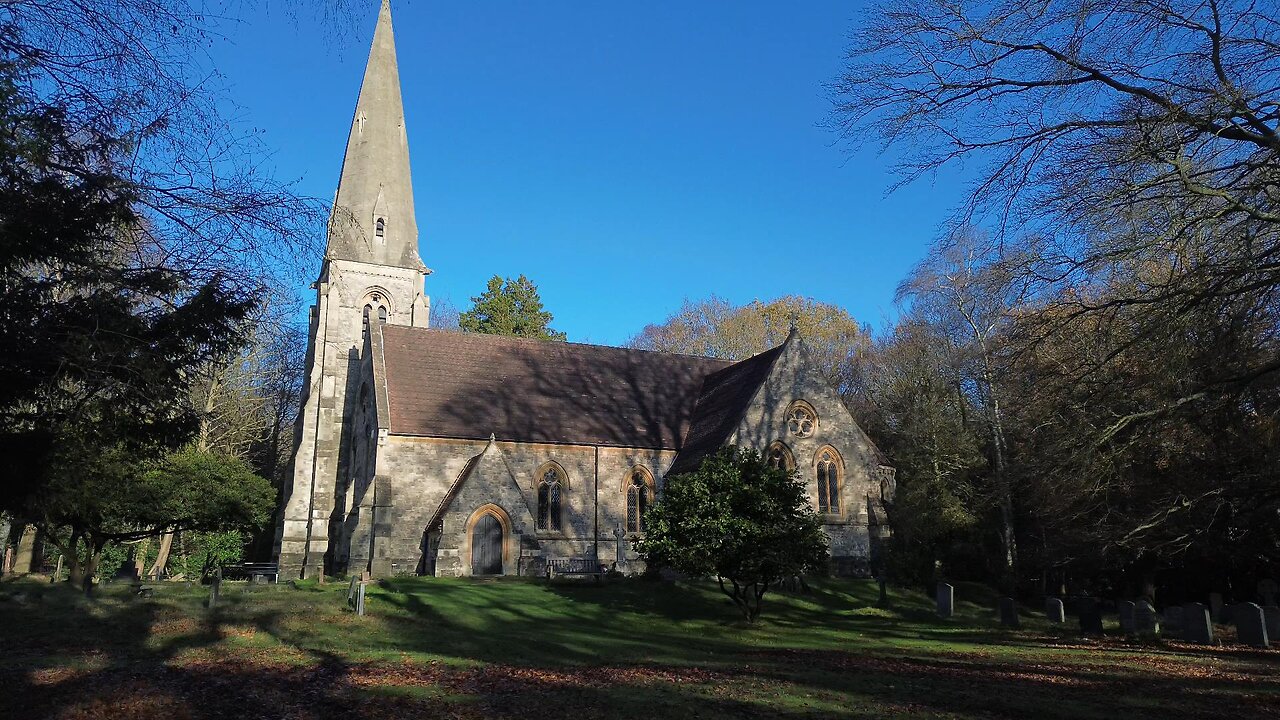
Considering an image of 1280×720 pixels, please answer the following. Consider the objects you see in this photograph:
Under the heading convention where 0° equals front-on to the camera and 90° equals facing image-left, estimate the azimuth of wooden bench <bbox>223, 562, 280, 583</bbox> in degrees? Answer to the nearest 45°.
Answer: approximately 0°

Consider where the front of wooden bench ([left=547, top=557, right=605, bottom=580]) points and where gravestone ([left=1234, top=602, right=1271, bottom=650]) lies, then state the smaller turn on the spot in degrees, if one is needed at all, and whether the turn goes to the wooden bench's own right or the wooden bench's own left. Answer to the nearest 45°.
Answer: approximately 45° to the wooden bench's own left
